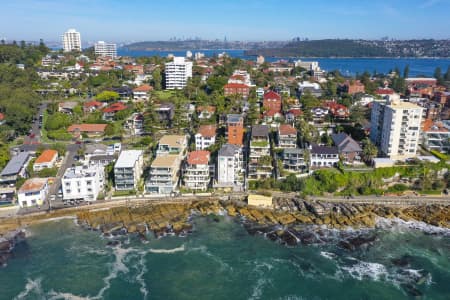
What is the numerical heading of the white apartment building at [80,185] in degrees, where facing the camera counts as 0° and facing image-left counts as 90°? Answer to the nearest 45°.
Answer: approximately 0°

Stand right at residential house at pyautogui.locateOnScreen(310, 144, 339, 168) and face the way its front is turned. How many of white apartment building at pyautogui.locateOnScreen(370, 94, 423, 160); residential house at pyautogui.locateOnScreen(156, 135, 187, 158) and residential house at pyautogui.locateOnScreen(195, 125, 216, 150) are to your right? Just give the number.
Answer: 2

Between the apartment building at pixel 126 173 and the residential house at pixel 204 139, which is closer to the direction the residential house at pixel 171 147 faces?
the apartment building

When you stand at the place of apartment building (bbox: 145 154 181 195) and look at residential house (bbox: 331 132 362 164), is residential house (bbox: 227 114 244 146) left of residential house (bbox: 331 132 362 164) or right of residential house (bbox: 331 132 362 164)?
left

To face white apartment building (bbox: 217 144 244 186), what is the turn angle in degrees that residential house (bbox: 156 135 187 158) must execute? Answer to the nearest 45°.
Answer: approximately 45° to its left

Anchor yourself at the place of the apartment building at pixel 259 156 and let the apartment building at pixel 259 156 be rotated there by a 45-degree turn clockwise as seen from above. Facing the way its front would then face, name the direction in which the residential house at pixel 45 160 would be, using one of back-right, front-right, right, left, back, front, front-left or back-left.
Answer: front-right

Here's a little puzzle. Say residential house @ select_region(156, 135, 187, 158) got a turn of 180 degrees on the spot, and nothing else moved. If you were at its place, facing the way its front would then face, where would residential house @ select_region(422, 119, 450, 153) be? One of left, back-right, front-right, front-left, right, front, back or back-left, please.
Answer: right
